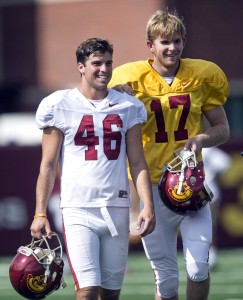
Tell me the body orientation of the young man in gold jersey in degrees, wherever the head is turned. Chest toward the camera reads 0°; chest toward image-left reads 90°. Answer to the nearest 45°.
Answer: approximately 0°

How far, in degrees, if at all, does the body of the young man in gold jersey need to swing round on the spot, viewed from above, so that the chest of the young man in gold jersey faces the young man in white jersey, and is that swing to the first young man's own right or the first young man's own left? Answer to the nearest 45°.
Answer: approximately 45° to the first young man's own right
